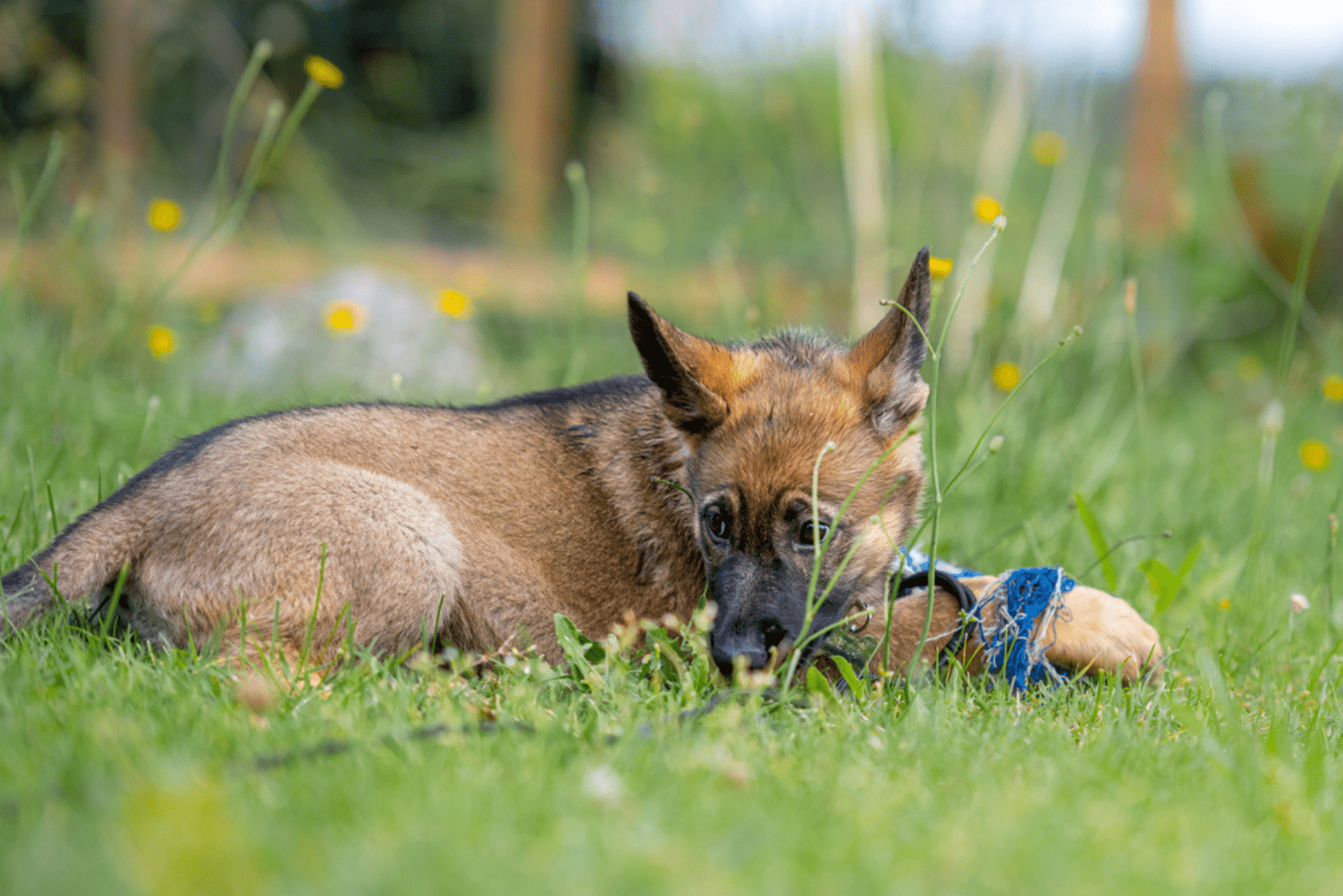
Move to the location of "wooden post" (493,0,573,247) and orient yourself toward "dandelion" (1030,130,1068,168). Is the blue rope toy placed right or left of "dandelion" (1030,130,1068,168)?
right

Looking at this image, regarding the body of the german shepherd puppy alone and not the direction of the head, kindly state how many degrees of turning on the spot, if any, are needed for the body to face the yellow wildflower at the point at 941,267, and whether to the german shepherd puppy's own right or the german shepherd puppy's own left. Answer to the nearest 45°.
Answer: approximately 45° to the german shepherd puppy's own left

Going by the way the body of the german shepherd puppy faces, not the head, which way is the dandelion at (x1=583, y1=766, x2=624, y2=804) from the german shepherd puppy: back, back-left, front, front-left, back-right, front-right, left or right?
right

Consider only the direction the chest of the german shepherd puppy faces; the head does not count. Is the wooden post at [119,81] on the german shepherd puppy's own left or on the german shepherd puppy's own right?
on the german shepherd puppy's own left

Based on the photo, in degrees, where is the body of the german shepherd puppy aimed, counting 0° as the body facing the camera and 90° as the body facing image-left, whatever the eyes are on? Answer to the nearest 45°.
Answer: approximately 270°

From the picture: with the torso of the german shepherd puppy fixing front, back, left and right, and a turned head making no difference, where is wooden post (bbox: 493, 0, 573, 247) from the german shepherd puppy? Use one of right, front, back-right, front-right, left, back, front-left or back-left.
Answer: left

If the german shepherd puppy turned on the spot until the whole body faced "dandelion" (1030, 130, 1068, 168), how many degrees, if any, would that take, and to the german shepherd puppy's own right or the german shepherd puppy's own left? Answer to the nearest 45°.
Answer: approximately 45° to the german shepherd puppy's own left

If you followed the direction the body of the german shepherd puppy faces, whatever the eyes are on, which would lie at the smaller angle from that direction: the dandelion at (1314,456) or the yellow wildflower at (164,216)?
the dandelion
